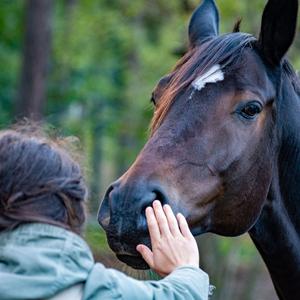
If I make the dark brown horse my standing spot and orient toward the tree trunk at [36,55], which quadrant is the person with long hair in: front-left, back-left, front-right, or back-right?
back-left

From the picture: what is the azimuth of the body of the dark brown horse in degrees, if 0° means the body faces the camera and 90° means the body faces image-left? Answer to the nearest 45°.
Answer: approximately 45°

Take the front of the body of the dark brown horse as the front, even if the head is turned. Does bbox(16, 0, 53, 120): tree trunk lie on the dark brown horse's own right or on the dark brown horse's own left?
on the dark brown horse's own right

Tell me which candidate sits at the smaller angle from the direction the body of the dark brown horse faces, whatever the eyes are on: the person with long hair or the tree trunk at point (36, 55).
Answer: the person with long hair

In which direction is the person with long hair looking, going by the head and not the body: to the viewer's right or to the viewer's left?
to the viewer's right

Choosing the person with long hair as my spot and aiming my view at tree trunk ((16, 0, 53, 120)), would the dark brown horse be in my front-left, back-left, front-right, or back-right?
front-right
